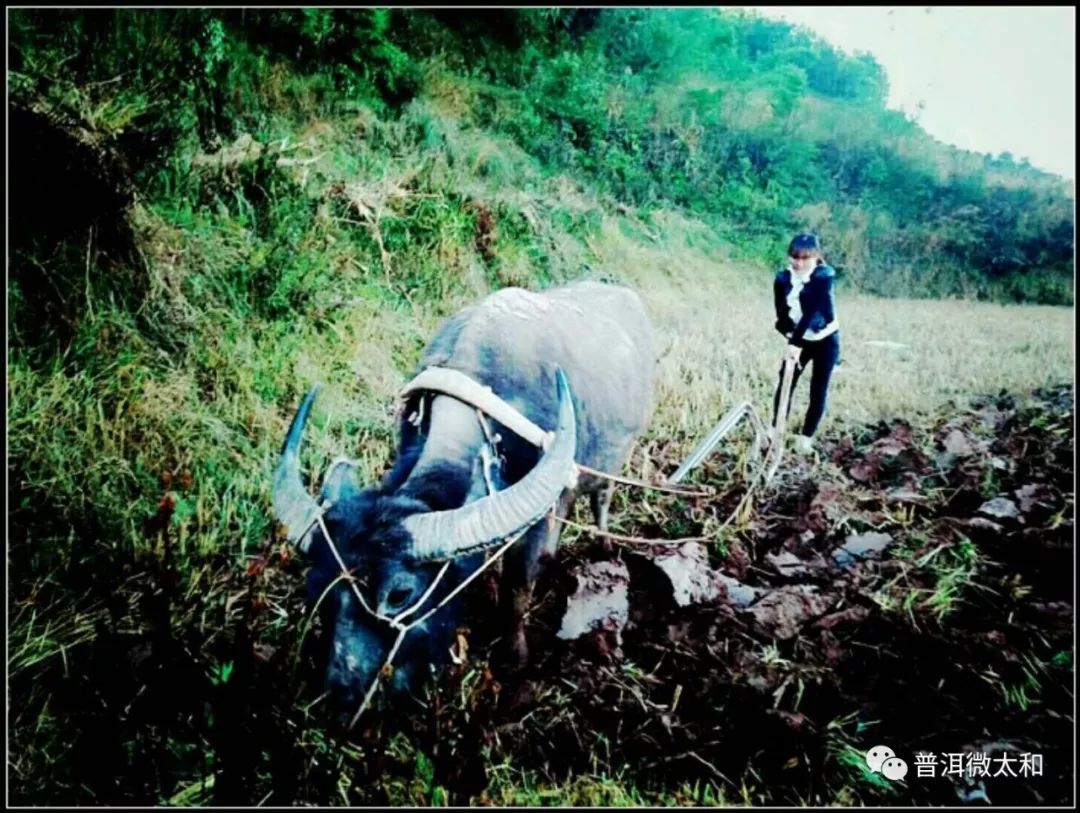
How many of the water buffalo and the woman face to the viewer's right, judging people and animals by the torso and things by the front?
0

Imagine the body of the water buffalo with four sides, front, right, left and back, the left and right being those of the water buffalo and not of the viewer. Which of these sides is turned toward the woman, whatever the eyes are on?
back

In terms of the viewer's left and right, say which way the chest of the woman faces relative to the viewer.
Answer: facing the viewer and to the left of the viewer

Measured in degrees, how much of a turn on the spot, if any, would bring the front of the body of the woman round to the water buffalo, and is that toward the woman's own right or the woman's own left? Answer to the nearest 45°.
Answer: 0° — they already face it
